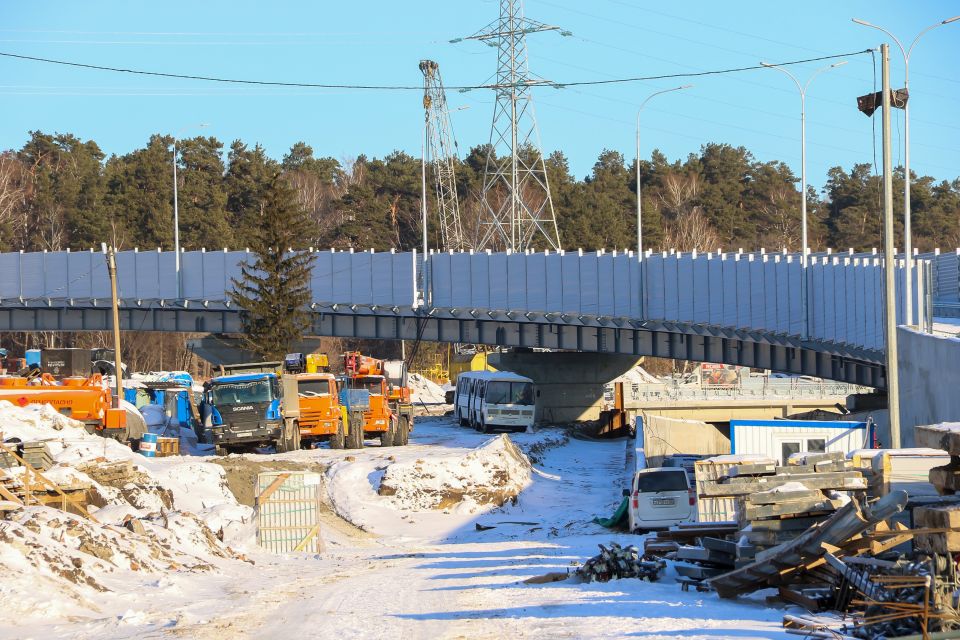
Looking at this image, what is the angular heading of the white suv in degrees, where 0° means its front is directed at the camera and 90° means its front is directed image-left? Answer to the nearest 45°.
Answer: approximately 180°

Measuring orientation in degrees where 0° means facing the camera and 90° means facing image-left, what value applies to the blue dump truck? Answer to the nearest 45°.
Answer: approximately 0°

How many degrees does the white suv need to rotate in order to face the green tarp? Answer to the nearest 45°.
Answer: approximately 45° to its left

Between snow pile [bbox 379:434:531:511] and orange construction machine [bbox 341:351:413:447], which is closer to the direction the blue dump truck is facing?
the snow pile

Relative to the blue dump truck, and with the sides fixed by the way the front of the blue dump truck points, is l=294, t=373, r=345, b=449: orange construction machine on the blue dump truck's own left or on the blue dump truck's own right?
on the blue dump truck's own left

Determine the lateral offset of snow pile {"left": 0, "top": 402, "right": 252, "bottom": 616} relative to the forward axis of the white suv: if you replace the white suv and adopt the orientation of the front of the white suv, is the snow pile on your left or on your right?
on your left

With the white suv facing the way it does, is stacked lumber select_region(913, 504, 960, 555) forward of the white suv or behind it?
behind

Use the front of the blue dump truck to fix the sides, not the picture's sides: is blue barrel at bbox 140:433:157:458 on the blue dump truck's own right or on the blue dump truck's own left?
on the blue dump truck's own right

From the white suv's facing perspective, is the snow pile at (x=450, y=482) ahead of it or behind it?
ahead

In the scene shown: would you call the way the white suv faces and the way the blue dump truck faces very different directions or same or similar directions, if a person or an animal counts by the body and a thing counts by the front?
very different directions

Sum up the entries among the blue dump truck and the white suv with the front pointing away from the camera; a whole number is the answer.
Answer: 1

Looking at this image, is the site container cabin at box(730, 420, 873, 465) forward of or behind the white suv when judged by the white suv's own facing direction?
forward

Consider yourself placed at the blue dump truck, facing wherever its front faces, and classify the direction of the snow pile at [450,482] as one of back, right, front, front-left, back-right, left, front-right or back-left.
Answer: front-left
